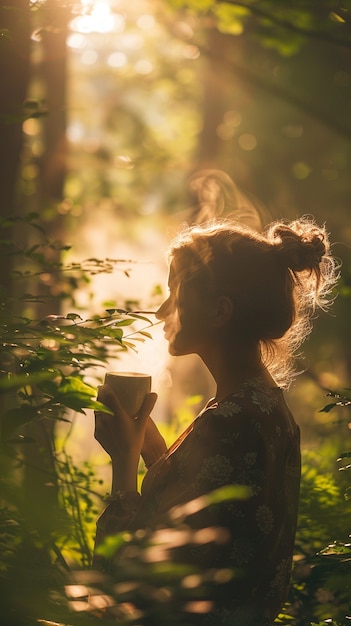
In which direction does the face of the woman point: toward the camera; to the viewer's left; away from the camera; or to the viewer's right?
to the viewer's left

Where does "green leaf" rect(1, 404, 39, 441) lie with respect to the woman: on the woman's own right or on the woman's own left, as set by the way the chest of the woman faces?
on the woman's own left

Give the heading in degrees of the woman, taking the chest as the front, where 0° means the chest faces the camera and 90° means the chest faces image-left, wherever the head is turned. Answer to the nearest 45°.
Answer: approximately 90°
